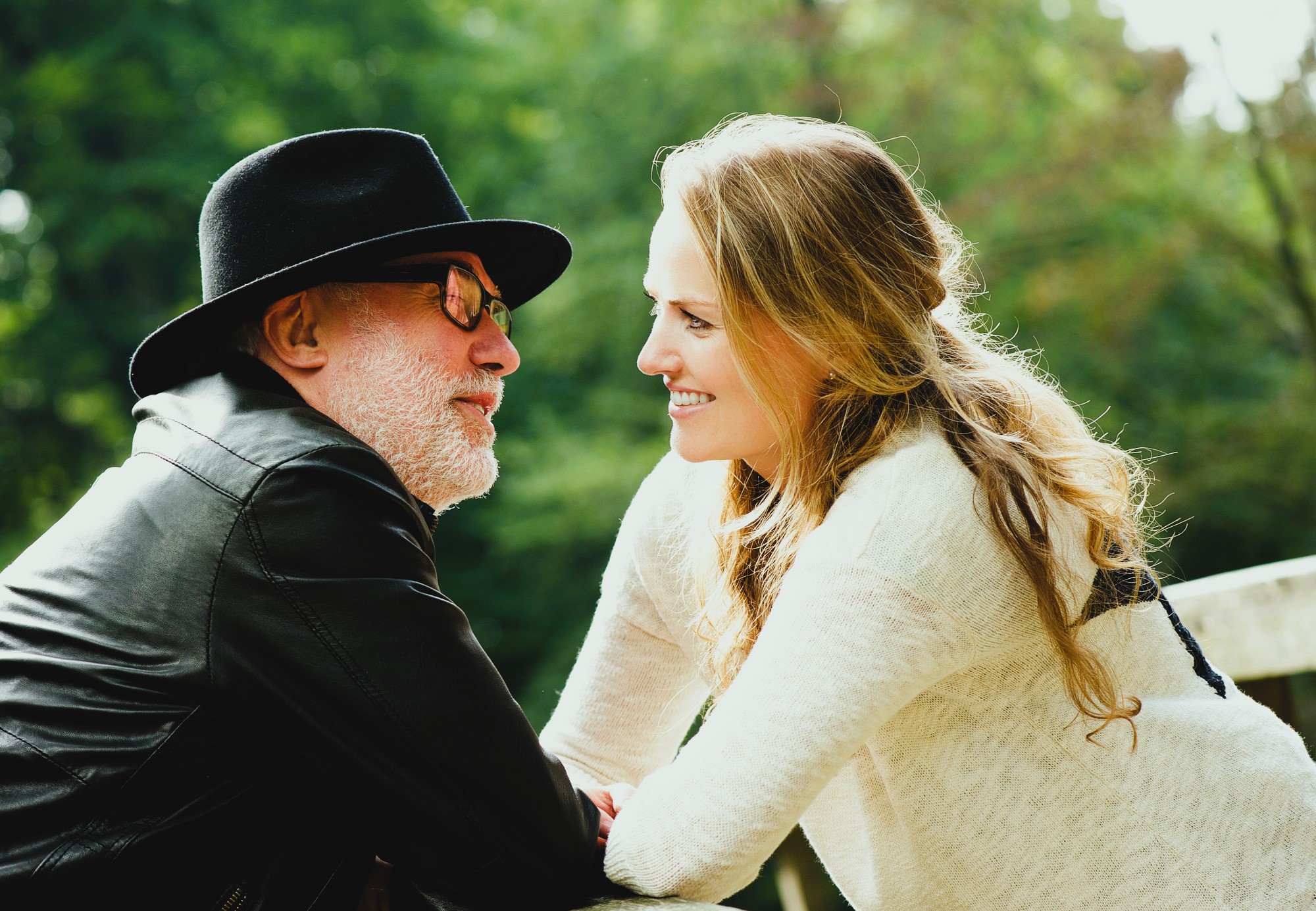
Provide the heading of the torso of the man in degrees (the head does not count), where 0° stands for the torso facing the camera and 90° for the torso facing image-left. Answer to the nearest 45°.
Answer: approximately 270°

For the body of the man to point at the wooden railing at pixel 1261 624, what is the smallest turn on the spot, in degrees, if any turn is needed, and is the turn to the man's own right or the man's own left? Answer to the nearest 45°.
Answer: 0° — they already face it

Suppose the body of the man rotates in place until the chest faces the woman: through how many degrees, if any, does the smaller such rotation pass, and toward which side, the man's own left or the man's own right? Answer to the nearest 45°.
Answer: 0° — they already face them

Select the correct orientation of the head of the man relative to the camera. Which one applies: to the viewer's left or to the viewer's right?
to the viewer's right
